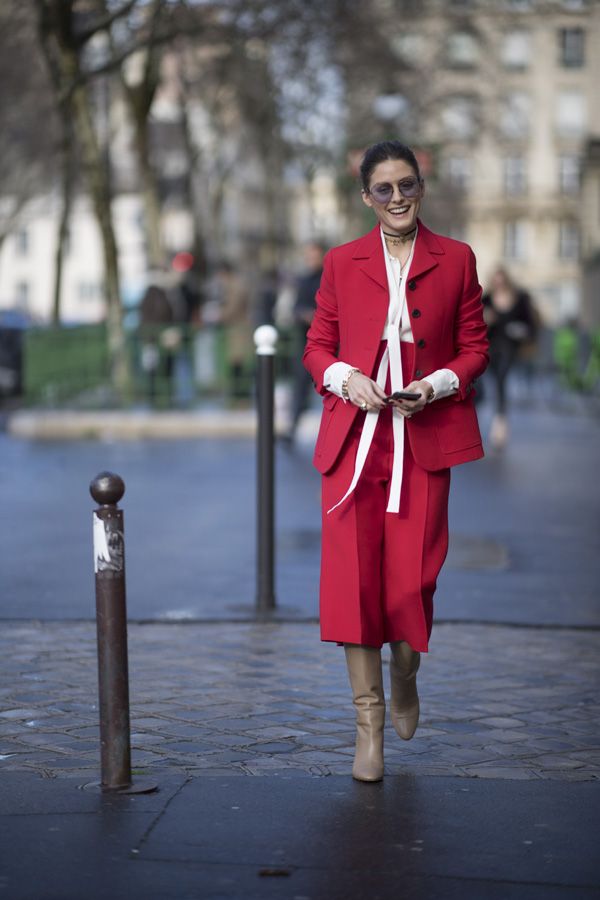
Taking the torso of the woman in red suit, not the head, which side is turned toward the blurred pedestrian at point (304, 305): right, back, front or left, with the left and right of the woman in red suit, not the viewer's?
back

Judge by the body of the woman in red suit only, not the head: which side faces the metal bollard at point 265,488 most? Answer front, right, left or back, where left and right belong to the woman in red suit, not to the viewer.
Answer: back

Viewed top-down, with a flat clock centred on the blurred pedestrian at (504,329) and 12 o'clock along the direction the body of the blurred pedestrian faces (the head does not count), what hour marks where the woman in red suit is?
The woman in red suit is roughly at 12 o'clock from the blurred pedestrian.

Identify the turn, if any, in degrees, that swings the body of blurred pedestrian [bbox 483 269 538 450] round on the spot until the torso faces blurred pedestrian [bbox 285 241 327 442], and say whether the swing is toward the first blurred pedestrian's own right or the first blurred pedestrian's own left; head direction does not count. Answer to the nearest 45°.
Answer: approximately 45° to the first blurred pedestrian's own right

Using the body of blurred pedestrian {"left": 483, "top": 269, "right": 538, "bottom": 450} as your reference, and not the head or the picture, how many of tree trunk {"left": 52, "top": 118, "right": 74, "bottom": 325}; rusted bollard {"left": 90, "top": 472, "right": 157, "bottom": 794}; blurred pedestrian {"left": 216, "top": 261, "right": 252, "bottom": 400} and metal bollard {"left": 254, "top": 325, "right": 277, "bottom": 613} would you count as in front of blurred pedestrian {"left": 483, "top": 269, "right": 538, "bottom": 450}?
2

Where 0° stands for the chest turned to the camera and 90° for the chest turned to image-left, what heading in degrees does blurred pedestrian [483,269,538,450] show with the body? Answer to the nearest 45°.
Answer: approximately 0°

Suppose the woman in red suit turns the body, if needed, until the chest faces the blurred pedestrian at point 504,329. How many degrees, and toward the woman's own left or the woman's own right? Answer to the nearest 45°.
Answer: approximately 180°

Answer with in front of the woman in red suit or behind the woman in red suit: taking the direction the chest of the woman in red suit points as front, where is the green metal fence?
behind

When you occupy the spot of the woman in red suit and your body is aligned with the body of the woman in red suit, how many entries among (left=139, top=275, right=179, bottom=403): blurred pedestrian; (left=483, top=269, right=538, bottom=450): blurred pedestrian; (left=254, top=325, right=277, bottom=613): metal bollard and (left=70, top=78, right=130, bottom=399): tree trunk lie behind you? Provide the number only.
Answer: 4

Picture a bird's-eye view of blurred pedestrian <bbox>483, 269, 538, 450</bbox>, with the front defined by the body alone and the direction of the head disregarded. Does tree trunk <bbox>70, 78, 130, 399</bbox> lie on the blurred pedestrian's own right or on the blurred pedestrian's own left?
on the blurred pedestrian's own right

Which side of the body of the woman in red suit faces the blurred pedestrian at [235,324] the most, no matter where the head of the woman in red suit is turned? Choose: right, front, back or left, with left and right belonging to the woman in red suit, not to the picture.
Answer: back

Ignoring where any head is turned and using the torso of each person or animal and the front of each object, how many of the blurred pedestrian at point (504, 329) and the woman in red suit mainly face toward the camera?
2
